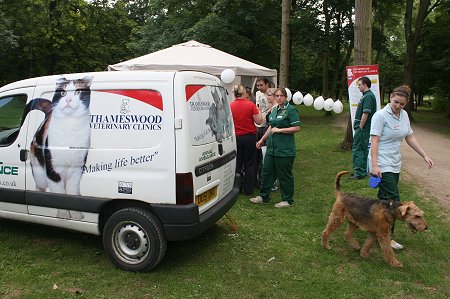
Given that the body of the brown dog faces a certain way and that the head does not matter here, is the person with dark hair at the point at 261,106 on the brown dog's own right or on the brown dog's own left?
on the brown dog's own left

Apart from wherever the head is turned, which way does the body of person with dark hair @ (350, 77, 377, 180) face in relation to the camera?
to the viewer's left

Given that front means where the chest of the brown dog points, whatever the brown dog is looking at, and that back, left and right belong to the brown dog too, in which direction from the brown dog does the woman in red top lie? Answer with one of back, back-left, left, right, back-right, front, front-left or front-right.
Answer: back-left

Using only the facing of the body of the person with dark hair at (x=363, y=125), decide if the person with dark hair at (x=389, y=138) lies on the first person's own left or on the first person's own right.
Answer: on the first person's own left

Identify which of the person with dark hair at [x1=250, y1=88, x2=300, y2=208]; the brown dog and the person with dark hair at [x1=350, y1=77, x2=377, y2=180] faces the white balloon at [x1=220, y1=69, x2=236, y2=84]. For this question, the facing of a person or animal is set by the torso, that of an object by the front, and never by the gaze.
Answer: the person with dark hair at [x1=350, y1=77, x2=377, y2=180]

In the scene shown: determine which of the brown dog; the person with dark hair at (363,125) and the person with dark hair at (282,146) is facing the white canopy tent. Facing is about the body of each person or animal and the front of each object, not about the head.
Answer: the person with dark hair at (363,125)

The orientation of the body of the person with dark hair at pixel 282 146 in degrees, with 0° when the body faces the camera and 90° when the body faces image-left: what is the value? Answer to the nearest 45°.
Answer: approximately 45°

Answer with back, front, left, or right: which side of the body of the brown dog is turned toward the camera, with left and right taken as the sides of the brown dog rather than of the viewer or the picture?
right

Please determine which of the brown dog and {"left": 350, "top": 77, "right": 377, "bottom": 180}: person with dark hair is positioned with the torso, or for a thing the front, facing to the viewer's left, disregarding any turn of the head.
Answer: the person with dark hair

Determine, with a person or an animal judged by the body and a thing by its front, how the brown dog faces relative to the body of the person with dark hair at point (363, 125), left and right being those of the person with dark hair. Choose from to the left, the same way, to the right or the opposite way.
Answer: the opposite way

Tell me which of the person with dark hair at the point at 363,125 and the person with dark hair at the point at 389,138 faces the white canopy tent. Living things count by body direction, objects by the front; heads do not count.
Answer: the person with dark hair at the point at 363,125

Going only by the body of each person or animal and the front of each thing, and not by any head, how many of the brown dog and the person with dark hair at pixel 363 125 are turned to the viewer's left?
1

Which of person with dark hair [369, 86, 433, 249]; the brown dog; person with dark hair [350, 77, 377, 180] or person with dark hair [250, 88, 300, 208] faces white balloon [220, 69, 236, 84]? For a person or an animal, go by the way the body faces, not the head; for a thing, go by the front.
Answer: person with dark hair [350, 77, 377, 180]
